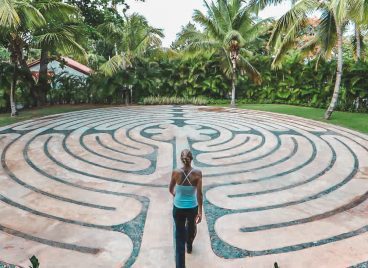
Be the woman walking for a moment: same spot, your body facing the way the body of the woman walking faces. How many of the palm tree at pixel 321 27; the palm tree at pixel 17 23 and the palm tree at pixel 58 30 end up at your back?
0

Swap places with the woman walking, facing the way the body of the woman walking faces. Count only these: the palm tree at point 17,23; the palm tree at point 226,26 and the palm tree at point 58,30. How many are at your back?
0

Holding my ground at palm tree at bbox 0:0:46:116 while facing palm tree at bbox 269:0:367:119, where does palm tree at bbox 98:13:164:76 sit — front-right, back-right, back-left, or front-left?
front-left

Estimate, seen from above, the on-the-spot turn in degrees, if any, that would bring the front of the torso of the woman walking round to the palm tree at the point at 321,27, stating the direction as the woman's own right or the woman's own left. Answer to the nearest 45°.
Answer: approximately 45° to the woman's own right

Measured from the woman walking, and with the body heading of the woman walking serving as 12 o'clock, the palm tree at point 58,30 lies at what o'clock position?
The palm tree is roughly at 11 o'clock from the woman walking.

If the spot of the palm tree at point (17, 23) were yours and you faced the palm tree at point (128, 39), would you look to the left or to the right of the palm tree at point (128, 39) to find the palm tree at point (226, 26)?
right

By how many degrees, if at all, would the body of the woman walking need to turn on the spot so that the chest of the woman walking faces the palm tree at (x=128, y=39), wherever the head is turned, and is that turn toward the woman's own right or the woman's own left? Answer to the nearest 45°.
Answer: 0° — they already face it

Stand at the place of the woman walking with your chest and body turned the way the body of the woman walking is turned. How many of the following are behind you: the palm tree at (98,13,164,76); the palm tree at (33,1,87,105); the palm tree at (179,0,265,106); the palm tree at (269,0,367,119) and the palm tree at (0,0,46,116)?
0

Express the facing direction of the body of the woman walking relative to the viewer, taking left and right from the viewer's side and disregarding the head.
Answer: facing away from the viewer

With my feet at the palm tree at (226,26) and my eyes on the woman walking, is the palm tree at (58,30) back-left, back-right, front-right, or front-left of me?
front-right

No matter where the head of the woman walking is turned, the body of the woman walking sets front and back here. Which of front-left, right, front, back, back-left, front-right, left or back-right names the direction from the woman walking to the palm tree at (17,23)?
front-left

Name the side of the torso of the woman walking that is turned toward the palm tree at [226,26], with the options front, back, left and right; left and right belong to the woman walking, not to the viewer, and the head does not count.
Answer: front

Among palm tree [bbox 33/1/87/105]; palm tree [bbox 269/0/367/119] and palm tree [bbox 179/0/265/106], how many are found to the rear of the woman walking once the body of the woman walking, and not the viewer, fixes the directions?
0
